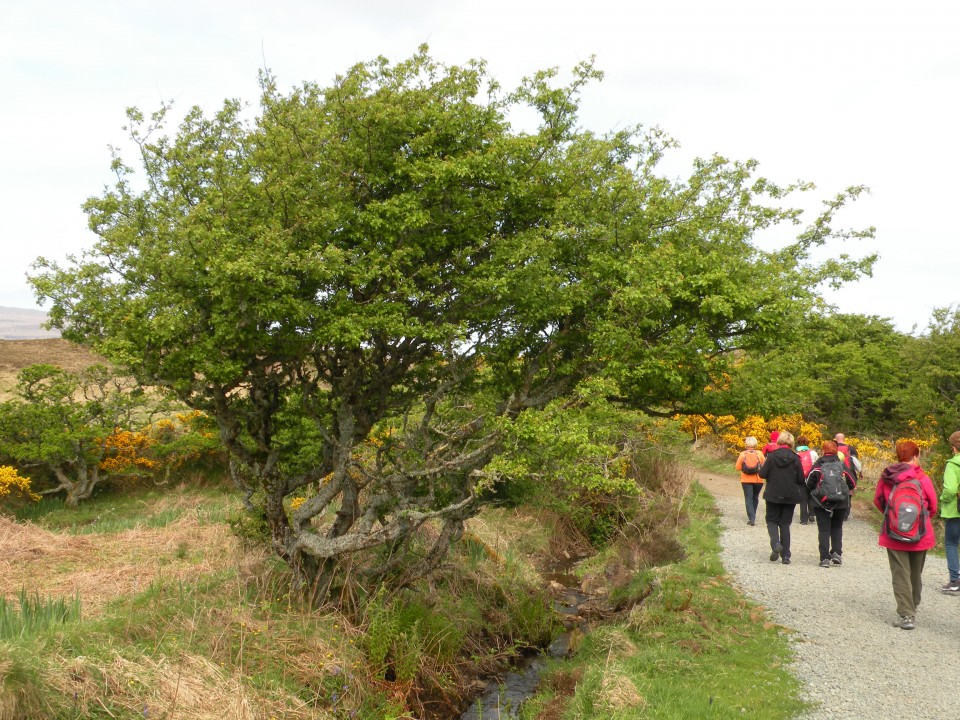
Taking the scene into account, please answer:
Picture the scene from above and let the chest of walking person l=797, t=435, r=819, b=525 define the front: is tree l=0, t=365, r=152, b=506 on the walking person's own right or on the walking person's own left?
on the walking person's own left

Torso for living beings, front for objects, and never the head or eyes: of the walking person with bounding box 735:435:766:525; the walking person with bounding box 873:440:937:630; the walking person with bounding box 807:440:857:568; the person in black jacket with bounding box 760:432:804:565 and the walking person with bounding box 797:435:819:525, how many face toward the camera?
0

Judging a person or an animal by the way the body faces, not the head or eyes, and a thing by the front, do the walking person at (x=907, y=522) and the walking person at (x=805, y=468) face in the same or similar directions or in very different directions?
same or similar directions

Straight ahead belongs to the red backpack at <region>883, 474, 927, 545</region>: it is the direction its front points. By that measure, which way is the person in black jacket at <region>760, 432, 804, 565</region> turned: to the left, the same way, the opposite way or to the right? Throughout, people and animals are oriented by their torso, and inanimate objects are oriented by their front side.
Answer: the opposite way

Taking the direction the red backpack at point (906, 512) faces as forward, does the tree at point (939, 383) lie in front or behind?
behind

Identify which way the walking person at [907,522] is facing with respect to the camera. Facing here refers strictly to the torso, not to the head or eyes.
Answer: away from the camera

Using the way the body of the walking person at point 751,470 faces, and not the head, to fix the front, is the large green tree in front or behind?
behind

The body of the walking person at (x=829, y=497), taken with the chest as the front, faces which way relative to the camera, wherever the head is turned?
away from the camera

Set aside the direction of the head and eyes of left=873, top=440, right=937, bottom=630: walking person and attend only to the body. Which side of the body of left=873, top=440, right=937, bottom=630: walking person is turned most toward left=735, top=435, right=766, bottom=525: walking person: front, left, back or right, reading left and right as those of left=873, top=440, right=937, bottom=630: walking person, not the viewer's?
front

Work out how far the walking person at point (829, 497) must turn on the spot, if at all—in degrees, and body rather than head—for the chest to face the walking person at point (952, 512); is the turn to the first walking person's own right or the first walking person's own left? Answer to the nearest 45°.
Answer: approximately 135° to the first walking person's own right

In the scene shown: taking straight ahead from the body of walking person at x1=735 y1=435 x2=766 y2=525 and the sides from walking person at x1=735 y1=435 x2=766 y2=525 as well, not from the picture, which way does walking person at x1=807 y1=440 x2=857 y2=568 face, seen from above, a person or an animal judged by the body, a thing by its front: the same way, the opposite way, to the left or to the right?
the same way

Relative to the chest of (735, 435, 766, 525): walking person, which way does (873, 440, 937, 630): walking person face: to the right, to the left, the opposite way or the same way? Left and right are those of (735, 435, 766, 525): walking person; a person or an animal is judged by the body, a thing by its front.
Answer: the same way

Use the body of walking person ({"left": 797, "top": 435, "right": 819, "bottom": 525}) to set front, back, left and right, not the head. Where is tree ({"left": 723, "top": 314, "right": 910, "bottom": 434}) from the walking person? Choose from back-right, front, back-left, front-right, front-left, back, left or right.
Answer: front

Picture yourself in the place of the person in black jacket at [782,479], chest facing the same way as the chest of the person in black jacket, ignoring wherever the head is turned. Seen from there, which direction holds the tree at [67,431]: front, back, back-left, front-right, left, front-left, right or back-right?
left

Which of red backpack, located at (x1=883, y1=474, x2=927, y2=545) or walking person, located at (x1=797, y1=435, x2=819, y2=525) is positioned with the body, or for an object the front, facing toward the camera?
the red backpack

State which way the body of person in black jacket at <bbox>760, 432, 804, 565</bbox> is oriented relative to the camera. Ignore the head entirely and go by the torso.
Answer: away from the camera

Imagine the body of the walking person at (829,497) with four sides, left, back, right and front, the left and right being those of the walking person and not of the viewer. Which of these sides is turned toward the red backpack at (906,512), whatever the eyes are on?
back

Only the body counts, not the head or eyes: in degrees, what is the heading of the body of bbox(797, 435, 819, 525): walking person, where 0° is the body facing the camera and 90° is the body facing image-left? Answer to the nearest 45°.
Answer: approximately 180°

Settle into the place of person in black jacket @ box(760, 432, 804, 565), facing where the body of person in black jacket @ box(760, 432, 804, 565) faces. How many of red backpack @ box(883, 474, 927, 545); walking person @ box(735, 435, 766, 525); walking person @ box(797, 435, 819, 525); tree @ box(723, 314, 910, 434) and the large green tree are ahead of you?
3

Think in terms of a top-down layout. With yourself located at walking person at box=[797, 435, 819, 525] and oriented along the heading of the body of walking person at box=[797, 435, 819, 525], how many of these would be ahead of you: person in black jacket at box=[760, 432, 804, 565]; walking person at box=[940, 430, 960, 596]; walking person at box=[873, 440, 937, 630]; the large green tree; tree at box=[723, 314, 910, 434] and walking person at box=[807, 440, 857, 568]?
1

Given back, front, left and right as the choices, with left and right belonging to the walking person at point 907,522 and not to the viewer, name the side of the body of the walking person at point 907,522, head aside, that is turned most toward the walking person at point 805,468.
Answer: front

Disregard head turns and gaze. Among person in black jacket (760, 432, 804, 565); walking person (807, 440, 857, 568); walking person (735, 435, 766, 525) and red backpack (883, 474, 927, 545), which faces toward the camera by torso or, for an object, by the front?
the red backpack

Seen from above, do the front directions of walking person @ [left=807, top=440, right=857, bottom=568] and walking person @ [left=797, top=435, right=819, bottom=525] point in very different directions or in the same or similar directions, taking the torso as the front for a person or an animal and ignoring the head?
same or similar directions
